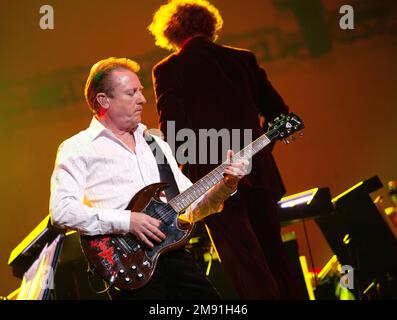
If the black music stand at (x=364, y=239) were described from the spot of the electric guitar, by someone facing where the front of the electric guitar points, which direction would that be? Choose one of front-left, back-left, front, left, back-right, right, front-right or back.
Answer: back-left

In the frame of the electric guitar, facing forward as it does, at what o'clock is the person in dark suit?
The person in dark suit is roughly at 7 o'clock from the electric guitar.

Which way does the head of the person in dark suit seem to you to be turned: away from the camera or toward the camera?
away from the camera

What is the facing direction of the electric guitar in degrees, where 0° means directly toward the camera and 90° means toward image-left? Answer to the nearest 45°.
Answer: approximately 0°
